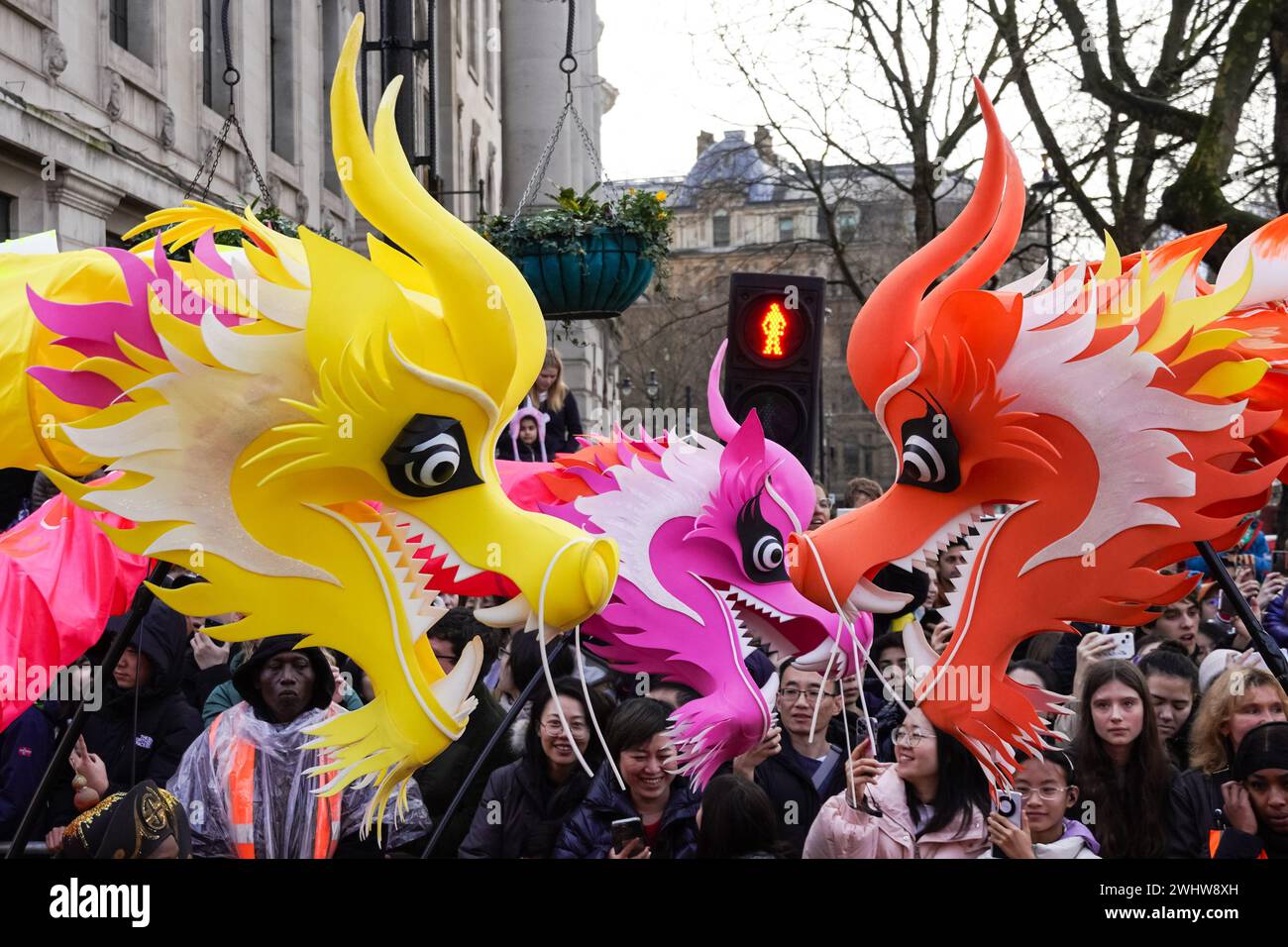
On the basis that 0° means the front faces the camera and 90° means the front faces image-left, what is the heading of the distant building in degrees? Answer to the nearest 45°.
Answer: approximately 0°

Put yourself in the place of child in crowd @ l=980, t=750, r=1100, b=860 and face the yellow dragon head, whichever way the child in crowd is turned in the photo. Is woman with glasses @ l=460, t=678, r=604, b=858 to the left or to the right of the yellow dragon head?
right

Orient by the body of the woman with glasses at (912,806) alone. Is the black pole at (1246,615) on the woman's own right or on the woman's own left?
on the woman's own left

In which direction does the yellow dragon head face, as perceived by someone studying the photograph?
facing to the right of the viewer

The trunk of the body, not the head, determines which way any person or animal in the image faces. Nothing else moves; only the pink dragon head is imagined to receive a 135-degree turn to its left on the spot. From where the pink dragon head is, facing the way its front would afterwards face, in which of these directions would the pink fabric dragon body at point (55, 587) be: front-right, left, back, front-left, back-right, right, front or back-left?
left

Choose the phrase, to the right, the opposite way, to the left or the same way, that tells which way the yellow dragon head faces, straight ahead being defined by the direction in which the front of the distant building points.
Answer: to the left

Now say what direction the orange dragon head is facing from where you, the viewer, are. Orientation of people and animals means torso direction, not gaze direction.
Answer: facing to the left of the viewer

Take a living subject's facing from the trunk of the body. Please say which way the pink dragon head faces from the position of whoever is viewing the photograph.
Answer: facing to the right of the viewer

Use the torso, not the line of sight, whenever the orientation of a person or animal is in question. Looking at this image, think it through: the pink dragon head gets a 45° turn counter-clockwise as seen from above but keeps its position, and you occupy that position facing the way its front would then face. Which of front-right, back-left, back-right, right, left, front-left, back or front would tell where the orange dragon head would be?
right

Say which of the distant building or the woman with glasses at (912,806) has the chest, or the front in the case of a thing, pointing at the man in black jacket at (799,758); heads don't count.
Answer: the distant building

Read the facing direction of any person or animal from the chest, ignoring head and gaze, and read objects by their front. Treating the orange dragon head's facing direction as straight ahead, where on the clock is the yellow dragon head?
The yellow dragon head is roughly at 11 o'clock from the orange dragon head.

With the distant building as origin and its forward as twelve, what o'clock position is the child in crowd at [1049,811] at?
The child in crowd is roughly at 12 o'clock from the distant building.

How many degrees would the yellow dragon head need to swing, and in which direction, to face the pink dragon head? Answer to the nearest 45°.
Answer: approximately 45° to its left

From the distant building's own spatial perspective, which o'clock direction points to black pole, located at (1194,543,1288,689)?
The black pole is roughly at 12 o'clock from the distant building.

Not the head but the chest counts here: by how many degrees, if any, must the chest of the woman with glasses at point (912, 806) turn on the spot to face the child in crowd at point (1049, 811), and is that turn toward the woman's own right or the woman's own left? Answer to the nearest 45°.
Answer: approximately 135° to the woman's own left
